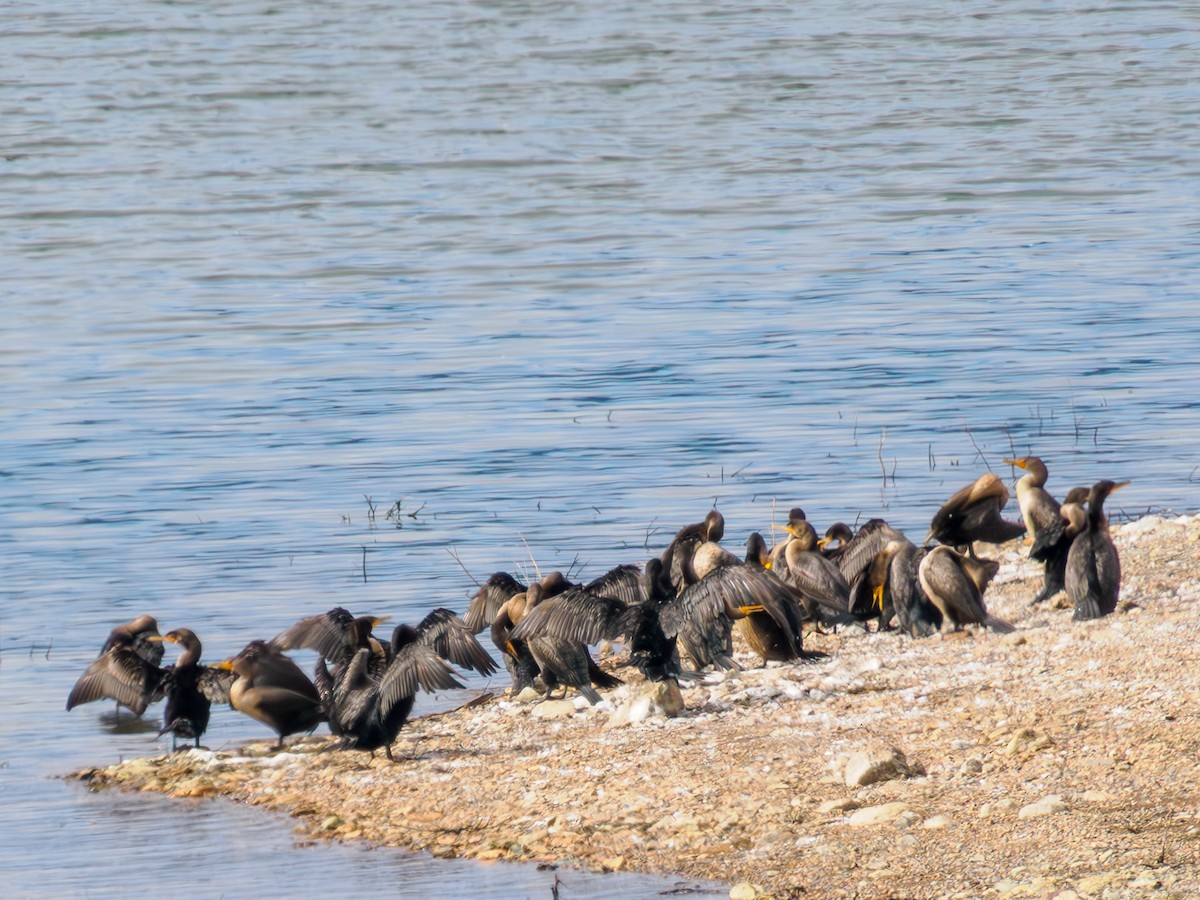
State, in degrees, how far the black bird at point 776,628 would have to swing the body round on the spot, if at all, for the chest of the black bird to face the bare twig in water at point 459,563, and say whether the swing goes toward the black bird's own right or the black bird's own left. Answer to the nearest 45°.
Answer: approximately 45° to the black bird's own right

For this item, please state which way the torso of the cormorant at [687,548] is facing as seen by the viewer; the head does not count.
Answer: to the viewer's right

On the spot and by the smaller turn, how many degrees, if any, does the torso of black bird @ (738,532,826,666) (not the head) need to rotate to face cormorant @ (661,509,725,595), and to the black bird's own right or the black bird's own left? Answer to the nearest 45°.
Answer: approximately 90° to the black bird's own right

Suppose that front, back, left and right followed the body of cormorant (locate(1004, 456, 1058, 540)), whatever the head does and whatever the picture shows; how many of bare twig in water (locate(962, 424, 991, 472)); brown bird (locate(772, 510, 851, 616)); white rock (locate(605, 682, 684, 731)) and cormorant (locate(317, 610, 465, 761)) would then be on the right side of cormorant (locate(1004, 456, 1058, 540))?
1

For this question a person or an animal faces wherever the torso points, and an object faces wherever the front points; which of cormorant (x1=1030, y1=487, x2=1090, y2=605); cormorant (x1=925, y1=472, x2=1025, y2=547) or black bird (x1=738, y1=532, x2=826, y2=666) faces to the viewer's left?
the black bird

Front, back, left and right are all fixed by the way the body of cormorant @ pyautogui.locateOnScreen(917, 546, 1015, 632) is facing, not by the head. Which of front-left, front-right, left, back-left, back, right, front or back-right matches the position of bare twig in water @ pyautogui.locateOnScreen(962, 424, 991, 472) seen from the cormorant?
right

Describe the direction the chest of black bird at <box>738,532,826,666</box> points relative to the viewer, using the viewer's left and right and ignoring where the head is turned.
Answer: facing to the left of the viewer

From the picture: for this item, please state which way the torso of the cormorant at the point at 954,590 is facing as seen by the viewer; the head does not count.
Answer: to the viewer's left

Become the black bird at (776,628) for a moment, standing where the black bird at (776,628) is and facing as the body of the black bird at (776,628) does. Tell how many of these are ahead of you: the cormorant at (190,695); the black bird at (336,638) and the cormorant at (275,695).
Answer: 3

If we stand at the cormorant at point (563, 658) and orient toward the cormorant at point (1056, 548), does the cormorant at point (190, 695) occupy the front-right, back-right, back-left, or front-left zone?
back-left

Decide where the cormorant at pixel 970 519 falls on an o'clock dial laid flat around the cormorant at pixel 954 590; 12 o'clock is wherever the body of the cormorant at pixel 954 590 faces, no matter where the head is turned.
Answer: the cormorant at pixel 970 519 is roughly at 3 o'clock from the cormorant at pixel 954 590.
